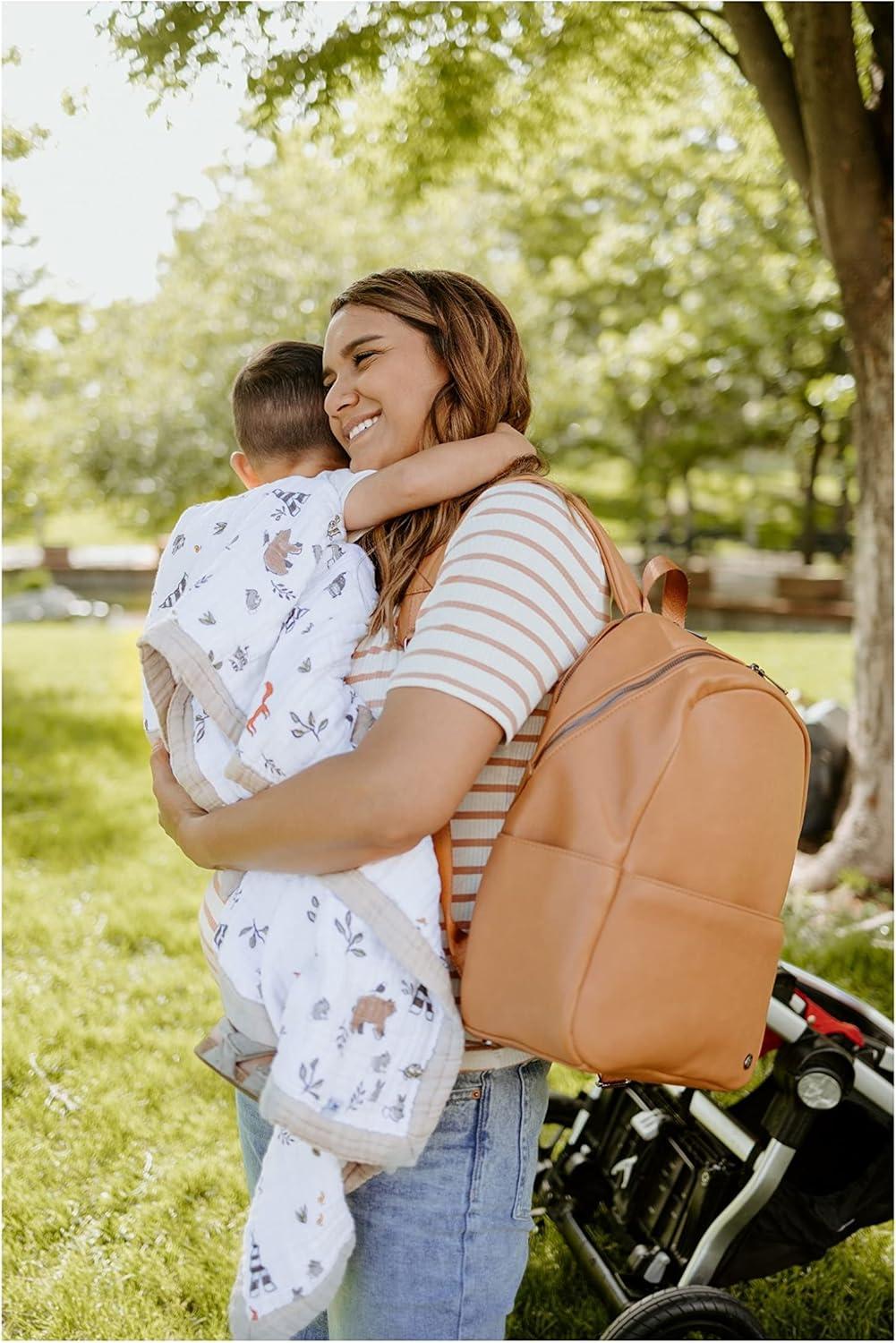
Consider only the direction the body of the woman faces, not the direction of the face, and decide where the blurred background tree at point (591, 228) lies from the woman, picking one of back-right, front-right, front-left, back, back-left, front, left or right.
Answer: right

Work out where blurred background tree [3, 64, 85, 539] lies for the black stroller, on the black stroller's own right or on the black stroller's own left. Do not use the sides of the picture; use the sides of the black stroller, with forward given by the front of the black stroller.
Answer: on the black stroller's own left

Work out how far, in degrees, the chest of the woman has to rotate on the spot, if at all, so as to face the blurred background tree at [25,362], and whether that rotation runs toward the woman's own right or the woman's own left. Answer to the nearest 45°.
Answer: approximately 90° to the woman's own right

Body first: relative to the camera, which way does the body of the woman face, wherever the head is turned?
to the viewer's left

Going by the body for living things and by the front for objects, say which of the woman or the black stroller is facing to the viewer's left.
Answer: the woman

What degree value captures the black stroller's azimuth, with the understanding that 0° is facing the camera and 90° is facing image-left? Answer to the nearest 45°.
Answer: approximately 225°

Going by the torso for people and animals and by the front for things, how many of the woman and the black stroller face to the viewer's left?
1

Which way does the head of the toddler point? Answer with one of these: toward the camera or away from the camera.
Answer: away from the camera

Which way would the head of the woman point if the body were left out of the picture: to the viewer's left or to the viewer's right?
to the viewer's left
